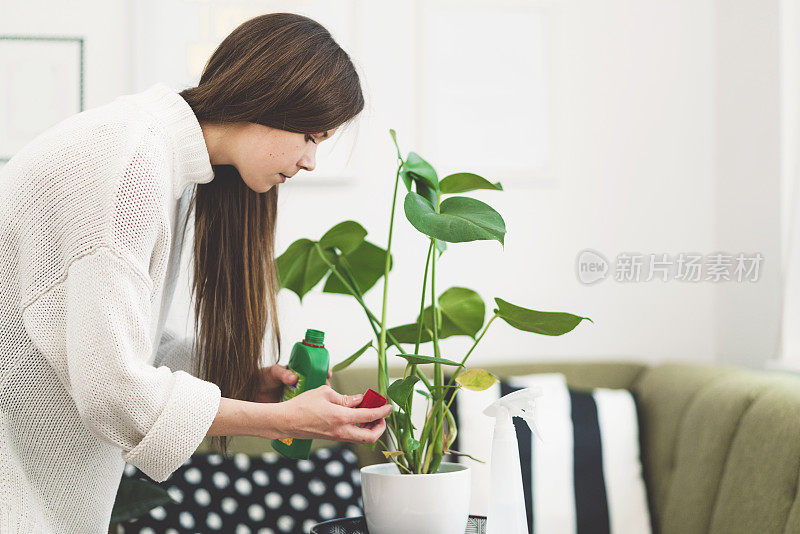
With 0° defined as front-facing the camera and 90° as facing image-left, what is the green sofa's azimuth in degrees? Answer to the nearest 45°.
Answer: approximately 0°

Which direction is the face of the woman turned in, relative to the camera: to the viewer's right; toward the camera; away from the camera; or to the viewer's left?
to the viewer's right

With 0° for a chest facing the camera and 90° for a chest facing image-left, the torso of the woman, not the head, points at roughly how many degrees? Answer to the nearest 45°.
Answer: approximately 270°

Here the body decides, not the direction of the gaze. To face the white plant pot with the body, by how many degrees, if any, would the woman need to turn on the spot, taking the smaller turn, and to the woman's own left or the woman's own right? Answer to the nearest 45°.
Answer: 0° — they already face it

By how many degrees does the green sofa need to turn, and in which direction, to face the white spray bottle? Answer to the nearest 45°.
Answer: approximately 45° to its right
